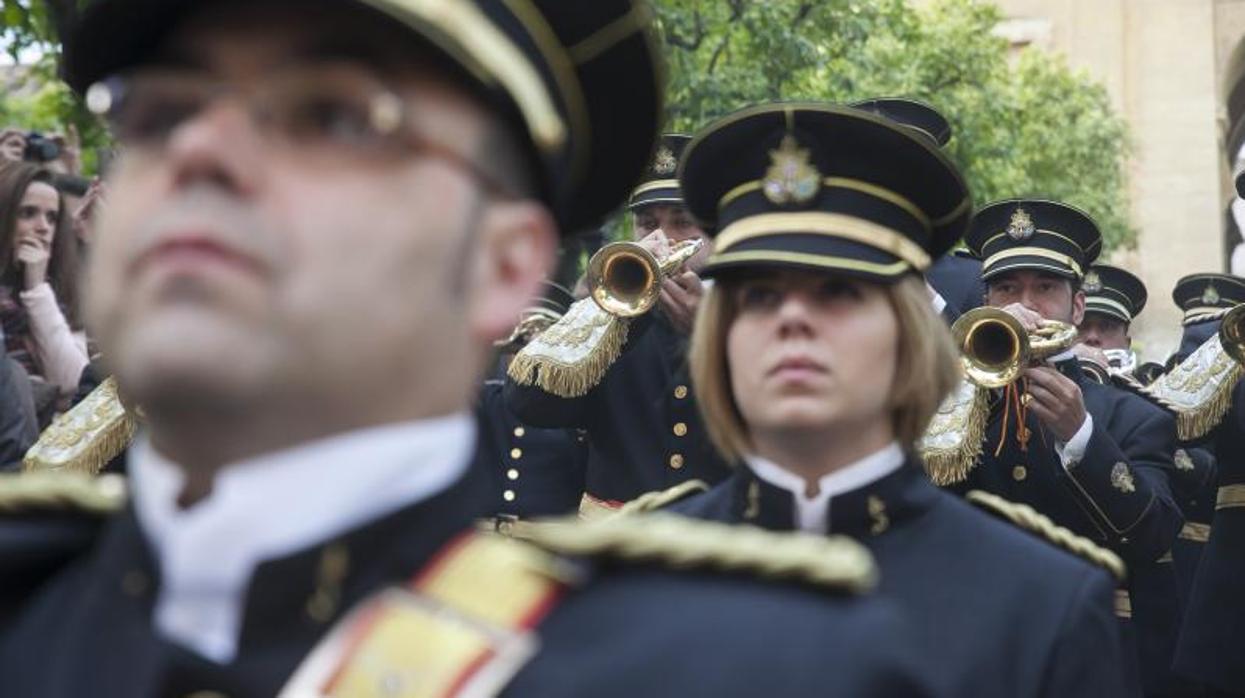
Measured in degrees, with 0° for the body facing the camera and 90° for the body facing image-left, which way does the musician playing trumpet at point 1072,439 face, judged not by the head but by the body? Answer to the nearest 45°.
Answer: approximately 45°

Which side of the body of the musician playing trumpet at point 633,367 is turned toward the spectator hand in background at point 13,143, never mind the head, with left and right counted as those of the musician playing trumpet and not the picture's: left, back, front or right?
right

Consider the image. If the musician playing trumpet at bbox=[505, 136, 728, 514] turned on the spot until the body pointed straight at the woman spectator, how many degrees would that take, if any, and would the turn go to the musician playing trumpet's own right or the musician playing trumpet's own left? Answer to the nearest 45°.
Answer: approximately 90° to the musician playing trumpet's own right

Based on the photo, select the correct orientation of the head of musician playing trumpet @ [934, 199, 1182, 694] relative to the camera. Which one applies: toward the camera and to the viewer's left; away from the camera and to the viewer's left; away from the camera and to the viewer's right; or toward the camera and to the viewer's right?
toward the camera and to the viewer's left

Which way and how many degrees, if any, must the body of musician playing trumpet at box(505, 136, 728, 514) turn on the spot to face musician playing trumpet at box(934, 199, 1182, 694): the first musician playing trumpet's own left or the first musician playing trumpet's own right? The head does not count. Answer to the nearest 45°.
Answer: approximately 90° to the first musician playing trumpet's own left

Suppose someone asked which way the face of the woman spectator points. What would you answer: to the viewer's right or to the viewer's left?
to the viewer's right

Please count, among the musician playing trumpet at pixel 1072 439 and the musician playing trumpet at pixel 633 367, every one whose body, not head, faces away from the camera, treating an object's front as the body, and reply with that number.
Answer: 0

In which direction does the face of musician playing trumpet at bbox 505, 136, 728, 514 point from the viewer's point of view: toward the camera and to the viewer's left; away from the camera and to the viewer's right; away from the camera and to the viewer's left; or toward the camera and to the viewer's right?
toward the camera and to the viewer's left
